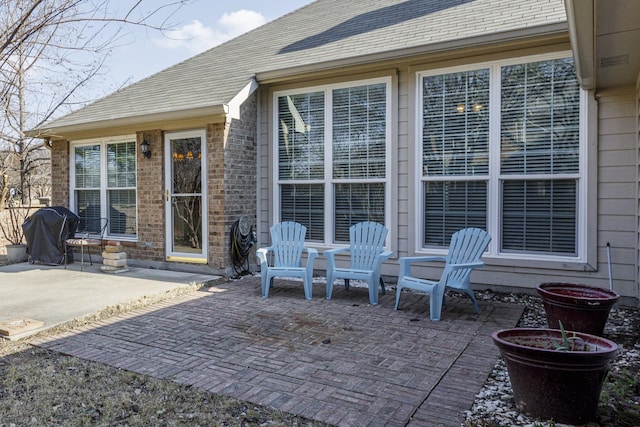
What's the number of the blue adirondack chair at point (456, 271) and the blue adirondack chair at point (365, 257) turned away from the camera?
0

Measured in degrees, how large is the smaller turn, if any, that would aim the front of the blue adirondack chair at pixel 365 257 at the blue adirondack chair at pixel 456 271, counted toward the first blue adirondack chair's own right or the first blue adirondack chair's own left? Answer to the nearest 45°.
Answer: approximately 90° to the first blue adirondack chair's own left

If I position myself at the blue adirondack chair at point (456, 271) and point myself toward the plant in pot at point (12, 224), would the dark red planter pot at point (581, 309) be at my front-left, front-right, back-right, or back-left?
back-left

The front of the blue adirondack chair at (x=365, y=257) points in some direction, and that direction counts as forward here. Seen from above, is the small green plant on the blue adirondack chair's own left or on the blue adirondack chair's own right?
on the blue adirondack chair's own left

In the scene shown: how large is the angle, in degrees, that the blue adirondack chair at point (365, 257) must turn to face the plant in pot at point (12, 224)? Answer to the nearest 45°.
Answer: approximately 90° to its right

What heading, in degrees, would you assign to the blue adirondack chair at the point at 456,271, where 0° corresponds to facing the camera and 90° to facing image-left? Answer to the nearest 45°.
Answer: approximately 45°

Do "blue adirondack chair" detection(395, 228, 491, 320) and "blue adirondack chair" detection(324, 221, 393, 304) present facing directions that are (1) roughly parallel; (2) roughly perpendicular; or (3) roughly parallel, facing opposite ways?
roughly parallel

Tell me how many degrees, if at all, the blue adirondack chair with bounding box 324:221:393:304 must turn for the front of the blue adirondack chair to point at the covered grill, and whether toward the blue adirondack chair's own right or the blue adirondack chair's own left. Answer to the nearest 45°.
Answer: approximately 45° to the blue adirondack chair's own right

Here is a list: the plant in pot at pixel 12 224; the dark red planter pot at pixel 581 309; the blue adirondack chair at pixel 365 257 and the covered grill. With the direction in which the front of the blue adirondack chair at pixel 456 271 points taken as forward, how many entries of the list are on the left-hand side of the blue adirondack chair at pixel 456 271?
1

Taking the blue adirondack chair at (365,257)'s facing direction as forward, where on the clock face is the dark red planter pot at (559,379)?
The dark red planter pot is roughly at 10 o'clock from the blue adirondack chair.

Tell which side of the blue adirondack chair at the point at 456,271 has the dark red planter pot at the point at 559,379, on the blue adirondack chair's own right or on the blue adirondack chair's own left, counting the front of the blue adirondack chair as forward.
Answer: on the blue adirondack chair's own left

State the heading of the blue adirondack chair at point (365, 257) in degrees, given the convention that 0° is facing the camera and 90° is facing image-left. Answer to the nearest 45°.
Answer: approximately 45°

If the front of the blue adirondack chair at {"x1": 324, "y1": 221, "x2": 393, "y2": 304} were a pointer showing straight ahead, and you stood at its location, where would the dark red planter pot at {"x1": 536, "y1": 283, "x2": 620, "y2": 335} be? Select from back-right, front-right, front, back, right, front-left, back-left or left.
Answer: left

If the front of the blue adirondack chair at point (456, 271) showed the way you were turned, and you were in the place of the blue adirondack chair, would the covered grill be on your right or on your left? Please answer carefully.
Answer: on your right
